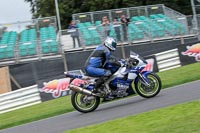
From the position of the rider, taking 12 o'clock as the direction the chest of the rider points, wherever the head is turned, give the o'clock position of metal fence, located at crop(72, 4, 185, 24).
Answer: The metal fence is roughly at 9 o'clock from the rider.

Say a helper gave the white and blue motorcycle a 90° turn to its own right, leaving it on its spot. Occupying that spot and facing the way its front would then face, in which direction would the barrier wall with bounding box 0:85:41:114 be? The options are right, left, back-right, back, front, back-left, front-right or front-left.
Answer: back-right

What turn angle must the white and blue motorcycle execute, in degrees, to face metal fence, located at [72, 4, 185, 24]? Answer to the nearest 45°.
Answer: approximately 90° to its left

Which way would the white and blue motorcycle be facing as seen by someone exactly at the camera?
facing to the right of the viewer

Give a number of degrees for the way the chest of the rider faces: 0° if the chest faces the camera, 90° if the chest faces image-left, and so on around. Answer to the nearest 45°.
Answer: approximately 270°

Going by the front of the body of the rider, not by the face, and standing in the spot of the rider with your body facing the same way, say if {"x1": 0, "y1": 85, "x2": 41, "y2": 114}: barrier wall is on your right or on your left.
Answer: on your left

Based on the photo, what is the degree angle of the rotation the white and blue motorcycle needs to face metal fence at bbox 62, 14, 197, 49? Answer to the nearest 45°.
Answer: approximately 90° to its left

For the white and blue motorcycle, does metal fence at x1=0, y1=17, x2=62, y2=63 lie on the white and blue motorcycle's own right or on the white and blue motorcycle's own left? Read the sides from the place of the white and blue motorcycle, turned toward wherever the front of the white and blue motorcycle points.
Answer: on the white and blue motorcycle's own left
